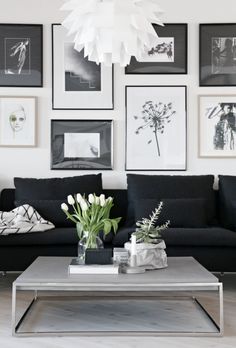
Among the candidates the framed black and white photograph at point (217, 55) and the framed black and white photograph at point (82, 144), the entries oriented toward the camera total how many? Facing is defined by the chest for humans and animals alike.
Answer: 2

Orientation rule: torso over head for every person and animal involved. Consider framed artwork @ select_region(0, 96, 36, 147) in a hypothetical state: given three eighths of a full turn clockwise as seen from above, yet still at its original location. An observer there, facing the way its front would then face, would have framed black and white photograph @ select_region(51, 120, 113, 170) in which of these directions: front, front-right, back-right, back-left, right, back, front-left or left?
back-right

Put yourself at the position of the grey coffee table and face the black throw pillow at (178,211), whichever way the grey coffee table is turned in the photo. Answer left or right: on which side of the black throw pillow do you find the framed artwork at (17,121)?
left

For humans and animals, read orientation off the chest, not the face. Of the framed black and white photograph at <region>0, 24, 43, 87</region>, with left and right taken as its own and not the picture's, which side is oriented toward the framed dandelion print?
left
